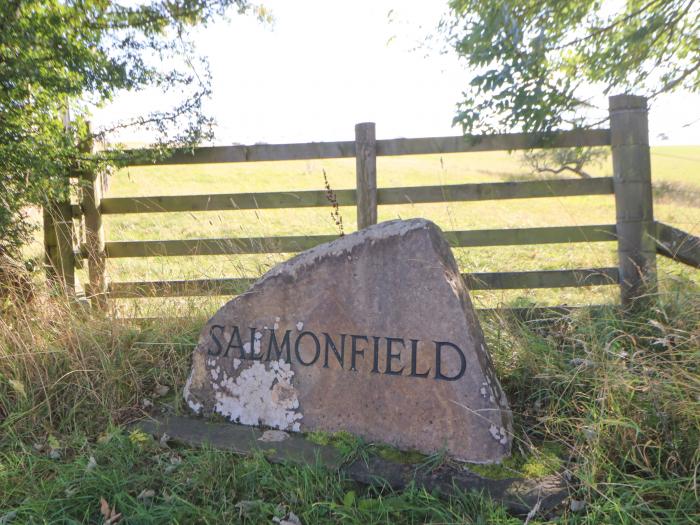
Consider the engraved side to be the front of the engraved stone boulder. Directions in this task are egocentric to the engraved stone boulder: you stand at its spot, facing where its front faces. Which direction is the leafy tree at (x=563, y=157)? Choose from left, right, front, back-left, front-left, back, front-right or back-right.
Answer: back

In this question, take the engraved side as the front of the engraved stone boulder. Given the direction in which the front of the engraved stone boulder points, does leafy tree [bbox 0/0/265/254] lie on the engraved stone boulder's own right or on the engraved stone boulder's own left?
on the engraved stone boulder's own right

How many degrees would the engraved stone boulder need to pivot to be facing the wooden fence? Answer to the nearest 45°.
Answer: approximately 180°

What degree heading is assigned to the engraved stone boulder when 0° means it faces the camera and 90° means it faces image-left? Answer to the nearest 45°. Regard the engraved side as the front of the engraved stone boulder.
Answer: approximately 45°
